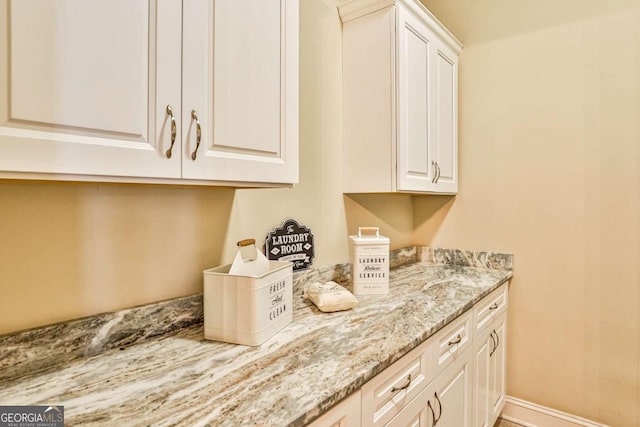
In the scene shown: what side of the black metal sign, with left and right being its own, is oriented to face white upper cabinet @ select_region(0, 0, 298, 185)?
right

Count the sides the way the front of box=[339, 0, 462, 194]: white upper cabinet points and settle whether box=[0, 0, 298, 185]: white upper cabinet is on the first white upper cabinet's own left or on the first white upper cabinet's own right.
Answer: on the first white upper cabinet's own right

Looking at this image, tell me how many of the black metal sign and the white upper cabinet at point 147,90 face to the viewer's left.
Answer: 0

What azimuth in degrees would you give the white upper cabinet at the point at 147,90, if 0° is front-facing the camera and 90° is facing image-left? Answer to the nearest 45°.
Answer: approximately 315°

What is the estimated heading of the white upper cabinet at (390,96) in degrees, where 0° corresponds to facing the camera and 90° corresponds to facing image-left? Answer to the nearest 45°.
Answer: approximately 315°

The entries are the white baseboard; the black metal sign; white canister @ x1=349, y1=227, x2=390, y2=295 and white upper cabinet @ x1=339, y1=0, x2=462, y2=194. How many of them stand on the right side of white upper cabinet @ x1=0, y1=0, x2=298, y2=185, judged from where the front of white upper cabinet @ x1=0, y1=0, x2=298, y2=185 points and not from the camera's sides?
0

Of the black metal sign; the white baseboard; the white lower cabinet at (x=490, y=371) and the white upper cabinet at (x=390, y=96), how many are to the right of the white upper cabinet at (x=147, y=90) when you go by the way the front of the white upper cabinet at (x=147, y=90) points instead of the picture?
0

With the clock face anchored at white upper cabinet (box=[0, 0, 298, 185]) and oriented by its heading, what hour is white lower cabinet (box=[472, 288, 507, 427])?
The white lower cabinet is roughly at 10 o'clock from the white upper cabinet.

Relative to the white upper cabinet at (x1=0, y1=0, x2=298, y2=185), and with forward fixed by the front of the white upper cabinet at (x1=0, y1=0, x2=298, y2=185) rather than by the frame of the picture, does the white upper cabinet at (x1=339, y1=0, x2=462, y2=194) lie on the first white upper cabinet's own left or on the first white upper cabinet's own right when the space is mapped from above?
on the first white upper cabinet's own left

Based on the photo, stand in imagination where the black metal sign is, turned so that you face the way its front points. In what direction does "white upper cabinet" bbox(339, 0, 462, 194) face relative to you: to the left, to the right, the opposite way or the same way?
the same way

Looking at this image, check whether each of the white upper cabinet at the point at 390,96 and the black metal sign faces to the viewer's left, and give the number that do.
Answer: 0

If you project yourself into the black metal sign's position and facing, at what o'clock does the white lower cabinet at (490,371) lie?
The white lower cabinet is roughly at 10 o'clock from the black metal sign.

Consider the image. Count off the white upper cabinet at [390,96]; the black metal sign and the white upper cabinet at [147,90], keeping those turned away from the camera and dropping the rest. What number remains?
0

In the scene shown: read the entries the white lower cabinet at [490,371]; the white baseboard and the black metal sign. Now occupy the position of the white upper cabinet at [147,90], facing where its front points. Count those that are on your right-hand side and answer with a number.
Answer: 0

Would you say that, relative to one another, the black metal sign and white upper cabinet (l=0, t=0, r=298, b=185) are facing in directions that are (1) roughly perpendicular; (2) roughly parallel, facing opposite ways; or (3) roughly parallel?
roughly parallel
